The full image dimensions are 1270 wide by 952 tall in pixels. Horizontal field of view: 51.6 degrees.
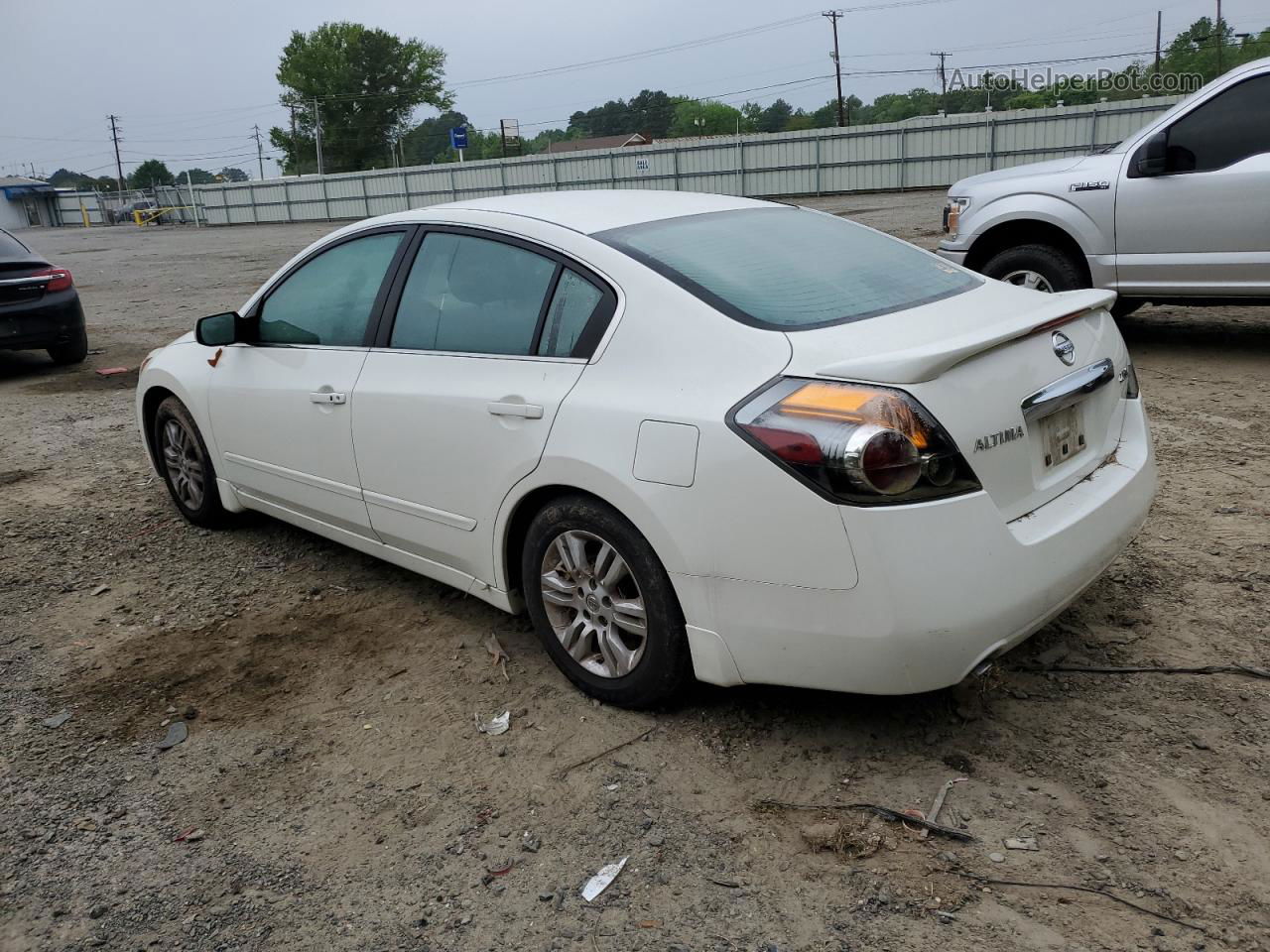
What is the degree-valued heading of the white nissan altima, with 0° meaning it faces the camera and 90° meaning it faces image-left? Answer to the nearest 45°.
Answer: approximately 135°

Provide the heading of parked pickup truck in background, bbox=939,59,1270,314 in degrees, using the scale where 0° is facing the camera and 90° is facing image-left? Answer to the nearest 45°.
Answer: approximately 90°

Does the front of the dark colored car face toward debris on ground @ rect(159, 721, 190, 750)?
no

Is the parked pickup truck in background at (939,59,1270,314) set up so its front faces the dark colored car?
yes

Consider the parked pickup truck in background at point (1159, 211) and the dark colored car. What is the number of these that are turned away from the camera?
1

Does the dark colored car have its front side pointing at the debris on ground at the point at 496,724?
no

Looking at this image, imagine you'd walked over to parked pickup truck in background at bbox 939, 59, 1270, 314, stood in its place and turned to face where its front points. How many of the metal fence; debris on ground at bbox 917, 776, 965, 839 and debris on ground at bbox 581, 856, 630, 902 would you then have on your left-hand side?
2

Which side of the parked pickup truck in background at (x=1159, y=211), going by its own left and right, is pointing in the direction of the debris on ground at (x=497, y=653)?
left

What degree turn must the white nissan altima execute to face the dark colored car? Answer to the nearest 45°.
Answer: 0° — it already faces it

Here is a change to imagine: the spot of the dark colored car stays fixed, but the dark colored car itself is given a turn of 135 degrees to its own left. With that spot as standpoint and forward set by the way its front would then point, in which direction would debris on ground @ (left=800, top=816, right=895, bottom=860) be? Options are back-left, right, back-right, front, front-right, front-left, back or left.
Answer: front-left

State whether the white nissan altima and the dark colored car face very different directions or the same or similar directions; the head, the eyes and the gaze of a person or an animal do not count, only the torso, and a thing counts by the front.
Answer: same or similar directions

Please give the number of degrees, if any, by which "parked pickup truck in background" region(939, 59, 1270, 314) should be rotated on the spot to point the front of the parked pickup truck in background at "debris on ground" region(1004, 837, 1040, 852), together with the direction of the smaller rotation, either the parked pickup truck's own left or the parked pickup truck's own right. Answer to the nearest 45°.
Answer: approximately 90° to the parked pickup truck's own left

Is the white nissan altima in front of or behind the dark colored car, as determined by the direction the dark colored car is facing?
behind

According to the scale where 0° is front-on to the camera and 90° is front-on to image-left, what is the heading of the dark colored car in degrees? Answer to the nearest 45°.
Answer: approximately 180°

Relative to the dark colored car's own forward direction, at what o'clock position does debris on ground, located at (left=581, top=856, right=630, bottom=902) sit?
The debris on ground is roughly at 6 o'clock from the dark colored car.

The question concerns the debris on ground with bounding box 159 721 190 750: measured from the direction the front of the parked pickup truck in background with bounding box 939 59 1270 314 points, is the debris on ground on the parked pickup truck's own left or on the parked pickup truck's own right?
on the parked pickup truck's own left
